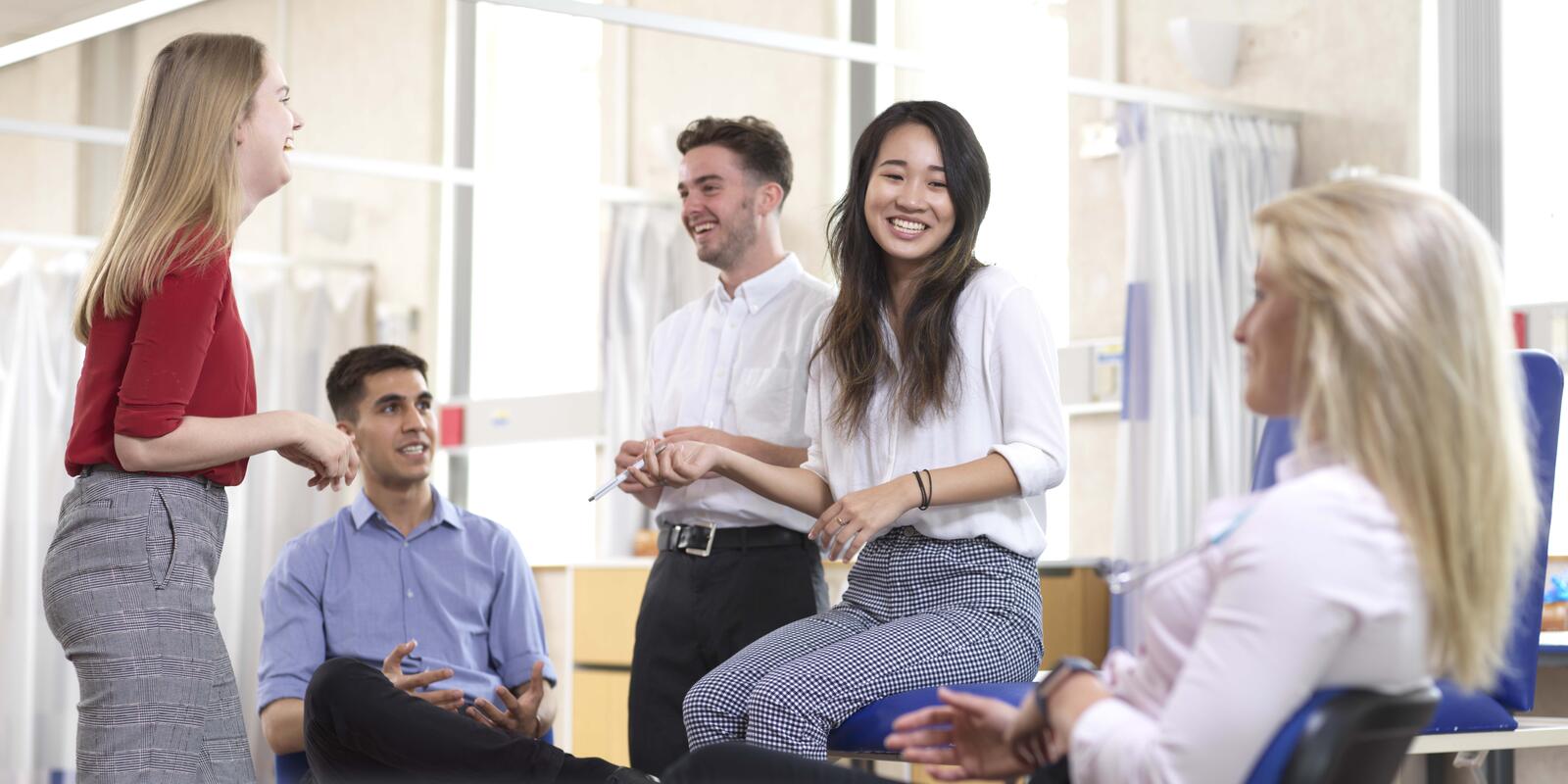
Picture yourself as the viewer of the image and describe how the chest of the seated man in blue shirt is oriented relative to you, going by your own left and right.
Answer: facing the viewer

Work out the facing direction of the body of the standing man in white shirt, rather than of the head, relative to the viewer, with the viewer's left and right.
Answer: facing the viewer and to the left of the viewer

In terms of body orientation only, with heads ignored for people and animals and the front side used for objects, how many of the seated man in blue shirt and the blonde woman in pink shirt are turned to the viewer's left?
1

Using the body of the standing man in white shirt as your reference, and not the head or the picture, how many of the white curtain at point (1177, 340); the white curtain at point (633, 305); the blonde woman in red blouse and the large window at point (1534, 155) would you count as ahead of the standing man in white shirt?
1

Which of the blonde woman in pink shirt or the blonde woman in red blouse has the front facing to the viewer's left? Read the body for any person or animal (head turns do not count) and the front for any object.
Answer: the blonde woman in pink shirt

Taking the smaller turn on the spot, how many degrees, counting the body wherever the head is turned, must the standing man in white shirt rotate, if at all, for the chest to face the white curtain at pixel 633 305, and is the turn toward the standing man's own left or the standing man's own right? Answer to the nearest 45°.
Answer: approximately 135° to the standing man's own right

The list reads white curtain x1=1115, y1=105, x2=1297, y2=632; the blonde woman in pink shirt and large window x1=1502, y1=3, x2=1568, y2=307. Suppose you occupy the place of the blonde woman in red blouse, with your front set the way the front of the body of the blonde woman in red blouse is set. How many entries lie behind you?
0

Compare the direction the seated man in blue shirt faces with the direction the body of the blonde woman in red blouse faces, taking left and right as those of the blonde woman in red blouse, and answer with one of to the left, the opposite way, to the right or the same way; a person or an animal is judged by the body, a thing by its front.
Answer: to the right

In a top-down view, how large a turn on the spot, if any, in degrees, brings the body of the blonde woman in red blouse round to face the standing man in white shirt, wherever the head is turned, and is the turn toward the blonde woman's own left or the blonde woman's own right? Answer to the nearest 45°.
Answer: approximately 45° to the blonde woman's own left

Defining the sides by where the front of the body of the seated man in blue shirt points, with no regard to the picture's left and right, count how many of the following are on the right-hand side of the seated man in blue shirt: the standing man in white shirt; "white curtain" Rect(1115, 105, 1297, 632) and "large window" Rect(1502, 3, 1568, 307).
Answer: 0

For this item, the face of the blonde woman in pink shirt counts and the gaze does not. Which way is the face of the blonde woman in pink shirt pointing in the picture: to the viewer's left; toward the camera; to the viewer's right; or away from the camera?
to the viewer's left

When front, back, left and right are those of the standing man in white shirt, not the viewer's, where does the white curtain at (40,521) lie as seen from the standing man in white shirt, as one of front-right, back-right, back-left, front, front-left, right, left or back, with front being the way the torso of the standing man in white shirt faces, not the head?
right

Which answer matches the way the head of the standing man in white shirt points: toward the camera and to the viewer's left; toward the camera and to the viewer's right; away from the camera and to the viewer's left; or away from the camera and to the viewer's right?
toward the camera and to the viewer's left

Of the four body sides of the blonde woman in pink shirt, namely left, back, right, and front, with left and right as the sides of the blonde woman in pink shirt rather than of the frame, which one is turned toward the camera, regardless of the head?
left

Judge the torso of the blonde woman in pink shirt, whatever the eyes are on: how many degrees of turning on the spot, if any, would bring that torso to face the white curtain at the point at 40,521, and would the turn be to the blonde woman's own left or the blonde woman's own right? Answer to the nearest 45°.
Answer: approximately 45° to the blonde woman's own right

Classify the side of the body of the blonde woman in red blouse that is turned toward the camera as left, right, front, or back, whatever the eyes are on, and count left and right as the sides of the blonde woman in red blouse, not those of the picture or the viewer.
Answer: right

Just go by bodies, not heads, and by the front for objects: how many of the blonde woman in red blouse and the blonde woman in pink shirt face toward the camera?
0
